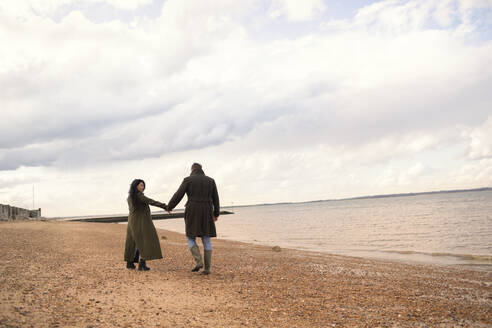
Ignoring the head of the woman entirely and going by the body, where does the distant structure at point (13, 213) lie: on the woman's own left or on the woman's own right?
on the woman's own left

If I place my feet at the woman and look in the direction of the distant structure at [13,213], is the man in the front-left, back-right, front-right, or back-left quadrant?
back-right

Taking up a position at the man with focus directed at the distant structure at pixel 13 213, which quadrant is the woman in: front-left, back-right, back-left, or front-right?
front-left

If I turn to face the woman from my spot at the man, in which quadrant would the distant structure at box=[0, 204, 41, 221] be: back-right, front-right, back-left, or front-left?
front-right

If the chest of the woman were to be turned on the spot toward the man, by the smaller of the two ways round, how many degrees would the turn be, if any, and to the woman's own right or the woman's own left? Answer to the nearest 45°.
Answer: approximately 90° to the woman's own right

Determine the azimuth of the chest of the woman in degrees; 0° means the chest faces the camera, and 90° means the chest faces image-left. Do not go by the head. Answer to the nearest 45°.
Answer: approximately 225°

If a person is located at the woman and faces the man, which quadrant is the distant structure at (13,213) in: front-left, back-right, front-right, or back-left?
back-left
